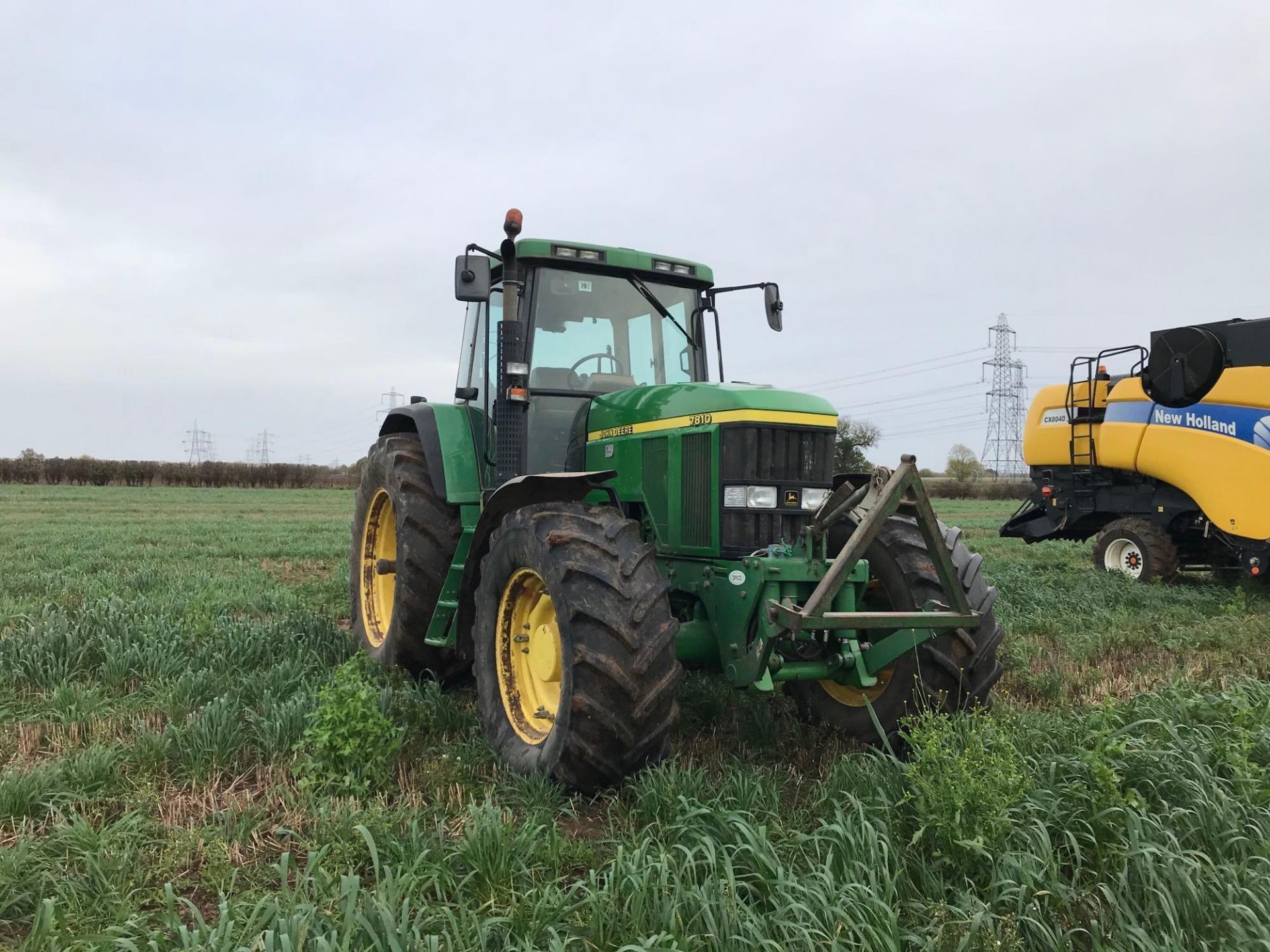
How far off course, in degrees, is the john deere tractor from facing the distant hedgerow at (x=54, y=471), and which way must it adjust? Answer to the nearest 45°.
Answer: approximately 180°

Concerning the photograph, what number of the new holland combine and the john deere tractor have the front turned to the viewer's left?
0

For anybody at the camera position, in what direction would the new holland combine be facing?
facing the viewer and to the right of the viewer

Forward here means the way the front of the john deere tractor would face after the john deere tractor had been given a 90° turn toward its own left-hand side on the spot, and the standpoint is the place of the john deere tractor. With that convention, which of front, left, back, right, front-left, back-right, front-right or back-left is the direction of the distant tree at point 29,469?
left

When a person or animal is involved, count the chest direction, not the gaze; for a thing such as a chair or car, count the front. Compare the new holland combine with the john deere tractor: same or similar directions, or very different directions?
same or similar directions

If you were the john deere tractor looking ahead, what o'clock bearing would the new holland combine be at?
The new holland combine is roughly at 9 o'clock from the john deere tractor.

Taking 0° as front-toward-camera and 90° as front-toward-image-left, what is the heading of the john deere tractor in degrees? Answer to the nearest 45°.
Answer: approximately 315°
